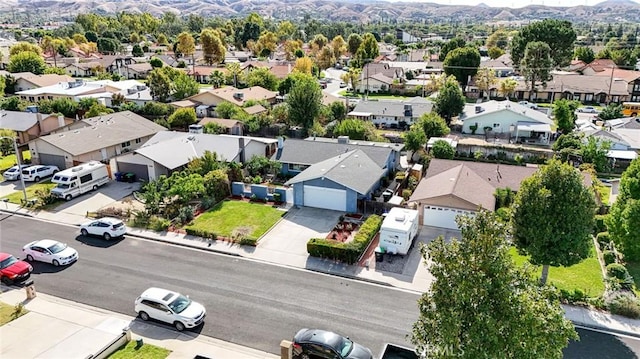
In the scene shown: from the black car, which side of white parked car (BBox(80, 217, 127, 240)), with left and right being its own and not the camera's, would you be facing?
back

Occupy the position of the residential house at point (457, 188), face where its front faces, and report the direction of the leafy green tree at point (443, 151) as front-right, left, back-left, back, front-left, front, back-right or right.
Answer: back

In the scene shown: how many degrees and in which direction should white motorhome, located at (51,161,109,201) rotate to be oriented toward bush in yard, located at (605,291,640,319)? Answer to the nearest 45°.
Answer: approximately 90° to its left

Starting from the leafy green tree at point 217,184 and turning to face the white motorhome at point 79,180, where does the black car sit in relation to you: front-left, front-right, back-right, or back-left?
back-left

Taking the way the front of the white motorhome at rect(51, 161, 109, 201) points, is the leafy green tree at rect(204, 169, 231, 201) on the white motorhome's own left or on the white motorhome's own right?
on the white motorhome's own left

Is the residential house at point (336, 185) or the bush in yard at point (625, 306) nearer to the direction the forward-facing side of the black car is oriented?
the bush in yard

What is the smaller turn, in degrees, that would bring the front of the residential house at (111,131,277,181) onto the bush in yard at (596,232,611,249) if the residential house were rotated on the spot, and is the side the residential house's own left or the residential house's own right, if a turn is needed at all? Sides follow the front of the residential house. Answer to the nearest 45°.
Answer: approximately 90° to the residential house's own left

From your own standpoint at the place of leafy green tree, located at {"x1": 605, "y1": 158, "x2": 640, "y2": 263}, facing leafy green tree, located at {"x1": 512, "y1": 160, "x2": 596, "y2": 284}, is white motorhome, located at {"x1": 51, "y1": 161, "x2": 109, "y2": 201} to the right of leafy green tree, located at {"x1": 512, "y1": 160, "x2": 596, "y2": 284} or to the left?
right

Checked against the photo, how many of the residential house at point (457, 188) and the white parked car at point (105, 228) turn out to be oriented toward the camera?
1
